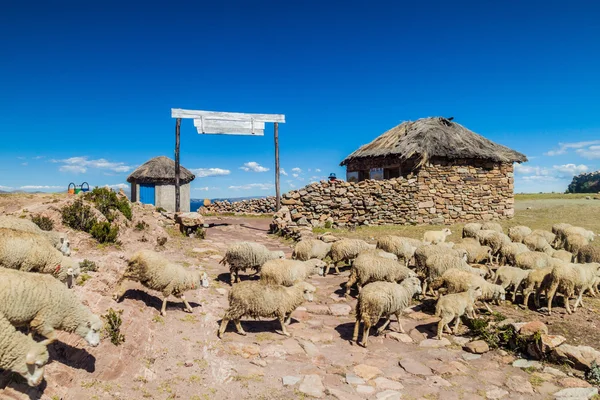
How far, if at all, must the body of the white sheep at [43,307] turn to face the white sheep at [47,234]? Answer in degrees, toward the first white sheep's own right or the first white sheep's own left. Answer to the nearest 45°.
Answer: approximately 90° to the first white sheep's own left

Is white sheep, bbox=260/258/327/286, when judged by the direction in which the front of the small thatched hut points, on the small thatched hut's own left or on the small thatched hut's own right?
on the small thatched hut's own left

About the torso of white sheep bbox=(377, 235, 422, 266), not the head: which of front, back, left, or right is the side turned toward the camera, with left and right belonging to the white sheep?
right

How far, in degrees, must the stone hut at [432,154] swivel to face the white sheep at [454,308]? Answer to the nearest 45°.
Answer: approximately 45° to its left

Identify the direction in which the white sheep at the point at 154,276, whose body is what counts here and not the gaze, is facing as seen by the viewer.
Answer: to the viewer's right

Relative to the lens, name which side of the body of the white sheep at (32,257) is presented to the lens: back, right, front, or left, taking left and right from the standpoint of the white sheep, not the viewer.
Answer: right
